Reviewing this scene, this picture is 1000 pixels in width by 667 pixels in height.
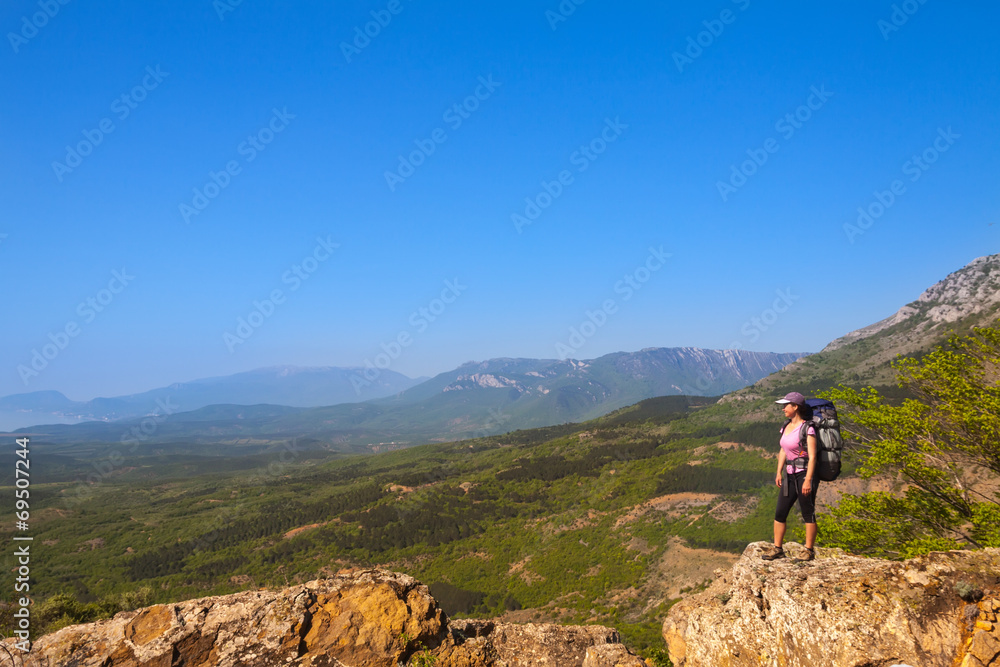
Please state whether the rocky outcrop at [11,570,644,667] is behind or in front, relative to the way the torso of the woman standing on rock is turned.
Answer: in front

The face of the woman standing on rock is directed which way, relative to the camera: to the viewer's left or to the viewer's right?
to the viewer's left

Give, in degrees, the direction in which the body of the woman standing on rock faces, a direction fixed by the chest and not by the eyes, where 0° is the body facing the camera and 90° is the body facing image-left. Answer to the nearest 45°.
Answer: approximately 45°
